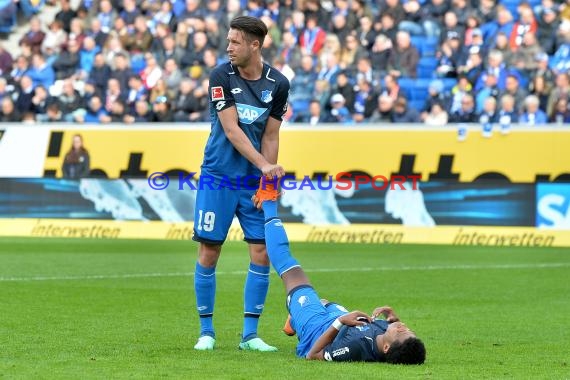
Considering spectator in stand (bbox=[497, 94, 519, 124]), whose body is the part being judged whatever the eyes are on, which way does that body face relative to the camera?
toward the camera

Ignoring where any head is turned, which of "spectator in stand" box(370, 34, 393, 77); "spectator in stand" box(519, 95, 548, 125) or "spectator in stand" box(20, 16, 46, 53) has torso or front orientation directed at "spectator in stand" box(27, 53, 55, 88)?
"spectator in stand" box(20, 16, 46, 53)

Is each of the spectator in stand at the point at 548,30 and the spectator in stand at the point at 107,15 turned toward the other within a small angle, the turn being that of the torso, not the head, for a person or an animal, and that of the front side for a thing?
no

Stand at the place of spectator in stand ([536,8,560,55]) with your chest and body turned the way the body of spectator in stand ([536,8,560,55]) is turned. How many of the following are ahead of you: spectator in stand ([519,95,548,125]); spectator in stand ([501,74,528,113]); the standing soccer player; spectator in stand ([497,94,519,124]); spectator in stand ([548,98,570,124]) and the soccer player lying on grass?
6

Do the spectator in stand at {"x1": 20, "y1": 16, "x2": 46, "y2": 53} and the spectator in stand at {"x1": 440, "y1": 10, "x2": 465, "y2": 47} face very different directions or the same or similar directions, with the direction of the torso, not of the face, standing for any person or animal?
same or similar directions

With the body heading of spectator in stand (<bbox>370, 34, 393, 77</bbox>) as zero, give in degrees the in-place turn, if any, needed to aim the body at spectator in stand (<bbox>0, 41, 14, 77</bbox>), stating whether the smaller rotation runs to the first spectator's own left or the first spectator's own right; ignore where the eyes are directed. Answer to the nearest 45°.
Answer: approximately 90° to the first spectator's own right

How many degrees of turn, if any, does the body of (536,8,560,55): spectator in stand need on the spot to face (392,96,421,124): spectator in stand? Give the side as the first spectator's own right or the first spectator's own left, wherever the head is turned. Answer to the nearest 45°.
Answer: approximately 45° to the first spectator's own right

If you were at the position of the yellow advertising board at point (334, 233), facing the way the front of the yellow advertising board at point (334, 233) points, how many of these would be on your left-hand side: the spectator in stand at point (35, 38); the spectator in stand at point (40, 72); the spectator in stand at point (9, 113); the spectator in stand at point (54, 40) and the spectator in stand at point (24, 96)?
0

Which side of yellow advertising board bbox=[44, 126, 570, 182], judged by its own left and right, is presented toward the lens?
front

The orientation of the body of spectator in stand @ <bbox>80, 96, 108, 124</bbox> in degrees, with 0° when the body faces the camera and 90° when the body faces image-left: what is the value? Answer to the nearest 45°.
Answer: approximately 0°

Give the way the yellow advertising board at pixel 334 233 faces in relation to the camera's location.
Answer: facing the viewer

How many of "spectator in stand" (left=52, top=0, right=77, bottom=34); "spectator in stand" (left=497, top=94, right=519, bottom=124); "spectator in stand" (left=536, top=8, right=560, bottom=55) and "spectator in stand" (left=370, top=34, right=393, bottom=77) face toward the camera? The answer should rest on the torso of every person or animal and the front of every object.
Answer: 4

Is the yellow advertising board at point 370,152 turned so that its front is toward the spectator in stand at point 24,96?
no

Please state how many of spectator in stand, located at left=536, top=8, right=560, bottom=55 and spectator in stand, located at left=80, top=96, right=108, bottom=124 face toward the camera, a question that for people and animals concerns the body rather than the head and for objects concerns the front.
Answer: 2

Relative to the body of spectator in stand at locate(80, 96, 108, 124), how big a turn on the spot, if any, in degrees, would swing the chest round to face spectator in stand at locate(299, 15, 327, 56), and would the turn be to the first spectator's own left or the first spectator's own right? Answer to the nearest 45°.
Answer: approximately 90° to the first spectator's own left

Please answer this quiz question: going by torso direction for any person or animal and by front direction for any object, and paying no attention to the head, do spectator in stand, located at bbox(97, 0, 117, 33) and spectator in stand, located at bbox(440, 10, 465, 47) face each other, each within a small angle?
no

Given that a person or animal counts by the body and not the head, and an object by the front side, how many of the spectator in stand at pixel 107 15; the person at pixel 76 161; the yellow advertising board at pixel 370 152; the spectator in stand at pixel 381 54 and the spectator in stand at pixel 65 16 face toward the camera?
5

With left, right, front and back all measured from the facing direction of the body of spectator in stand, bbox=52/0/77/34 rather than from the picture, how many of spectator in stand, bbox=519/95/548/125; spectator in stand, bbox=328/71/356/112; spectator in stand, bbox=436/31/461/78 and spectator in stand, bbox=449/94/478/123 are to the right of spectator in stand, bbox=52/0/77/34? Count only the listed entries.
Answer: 0

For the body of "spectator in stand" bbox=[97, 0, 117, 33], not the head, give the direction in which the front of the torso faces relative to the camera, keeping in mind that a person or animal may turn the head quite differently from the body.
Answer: toward the camera
